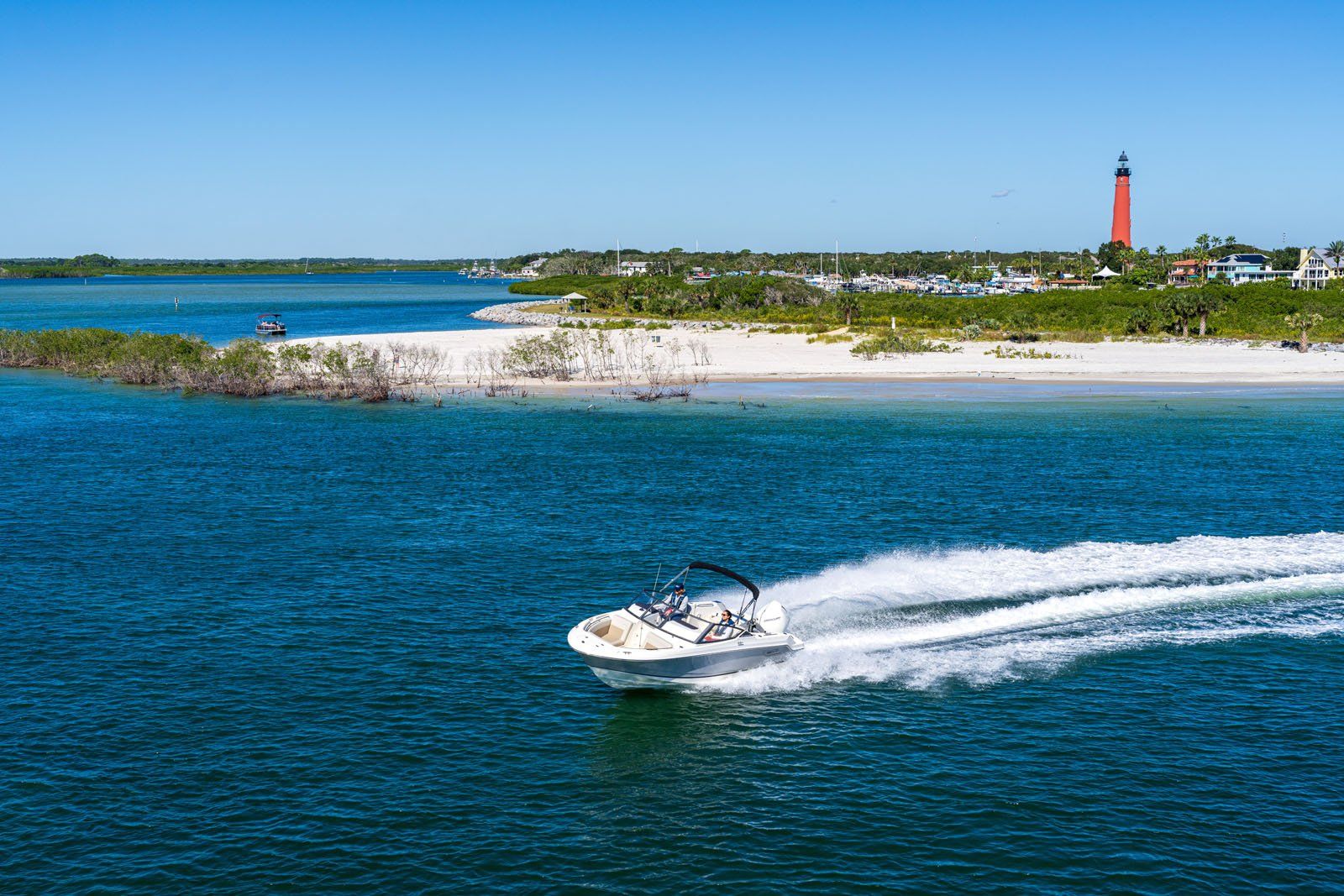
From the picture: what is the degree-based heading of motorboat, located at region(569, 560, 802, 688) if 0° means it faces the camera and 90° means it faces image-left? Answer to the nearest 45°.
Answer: approximately 45°
